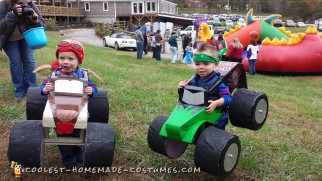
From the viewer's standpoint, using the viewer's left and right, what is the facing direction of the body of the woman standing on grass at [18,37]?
facing the viewer and to the right of the viewer

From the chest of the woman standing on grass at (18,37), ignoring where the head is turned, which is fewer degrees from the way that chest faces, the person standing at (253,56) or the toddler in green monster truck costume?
the toddler in green monster truck costume

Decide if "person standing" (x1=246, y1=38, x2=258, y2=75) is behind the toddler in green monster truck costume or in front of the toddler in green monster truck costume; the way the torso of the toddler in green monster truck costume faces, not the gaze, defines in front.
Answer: behind

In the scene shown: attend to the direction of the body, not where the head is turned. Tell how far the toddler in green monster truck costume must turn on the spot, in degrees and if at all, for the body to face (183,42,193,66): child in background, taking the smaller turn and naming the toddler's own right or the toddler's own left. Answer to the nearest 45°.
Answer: approximately 135° to the toddler's own right

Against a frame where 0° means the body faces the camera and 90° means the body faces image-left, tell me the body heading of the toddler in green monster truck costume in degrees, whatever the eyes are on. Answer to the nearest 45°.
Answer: approximately 45°

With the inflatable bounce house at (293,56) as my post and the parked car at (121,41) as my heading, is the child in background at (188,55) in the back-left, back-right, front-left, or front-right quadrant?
front-left

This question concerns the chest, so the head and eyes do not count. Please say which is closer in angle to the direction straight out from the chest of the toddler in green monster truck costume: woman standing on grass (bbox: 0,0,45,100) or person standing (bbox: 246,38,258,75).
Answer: the woman standing on grass
